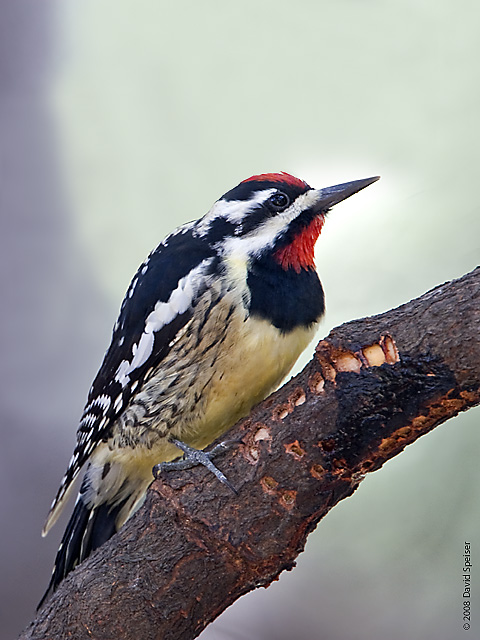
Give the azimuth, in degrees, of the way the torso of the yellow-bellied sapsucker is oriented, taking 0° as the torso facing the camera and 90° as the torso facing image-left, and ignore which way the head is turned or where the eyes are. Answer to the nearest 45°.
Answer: approximately 270°
